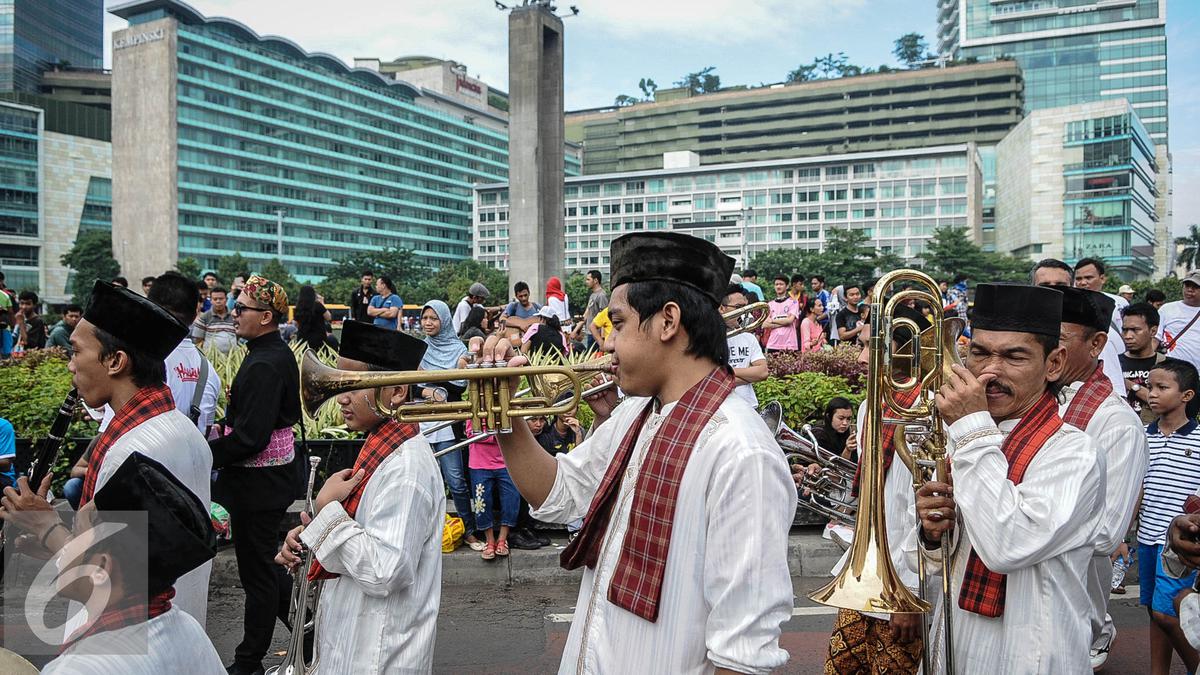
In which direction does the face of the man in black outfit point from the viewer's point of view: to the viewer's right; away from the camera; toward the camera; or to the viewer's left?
to the viewer's left

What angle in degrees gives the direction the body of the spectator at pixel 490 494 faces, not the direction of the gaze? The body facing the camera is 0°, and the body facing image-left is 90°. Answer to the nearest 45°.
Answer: approximately 0°

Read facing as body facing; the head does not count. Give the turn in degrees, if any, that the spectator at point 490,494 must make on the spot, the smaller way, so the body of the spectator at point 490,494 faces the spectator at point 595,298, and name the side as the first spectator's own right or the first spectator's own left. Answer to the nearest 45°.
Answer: approximately 180°

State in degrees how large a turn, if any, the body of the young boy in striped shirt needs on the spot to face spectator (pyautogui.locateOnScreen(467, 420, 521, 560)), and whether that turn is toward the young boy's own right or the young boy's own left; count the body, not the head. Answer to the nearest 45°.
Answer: approximately 45° to the young boy's own right

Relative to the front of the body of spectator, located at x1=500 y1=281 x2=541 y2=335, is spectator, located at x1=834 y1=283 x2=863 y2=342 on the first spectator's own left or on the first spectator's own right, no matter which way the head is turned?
on the first spectator's own left

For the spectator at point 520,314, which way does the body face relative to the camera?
toward the camera

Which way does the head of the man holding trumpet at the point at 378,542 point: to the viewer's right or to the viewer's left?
to the viewer's left

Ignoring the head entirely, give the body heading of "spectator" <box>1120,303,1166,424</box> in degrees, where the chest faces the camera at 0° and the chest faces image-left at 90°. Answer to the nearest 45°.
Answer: approximately 45°

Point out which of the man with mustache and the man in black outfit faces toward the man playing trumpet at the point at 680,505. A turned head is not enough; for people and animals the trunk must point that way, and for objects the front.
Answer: the man with mustache

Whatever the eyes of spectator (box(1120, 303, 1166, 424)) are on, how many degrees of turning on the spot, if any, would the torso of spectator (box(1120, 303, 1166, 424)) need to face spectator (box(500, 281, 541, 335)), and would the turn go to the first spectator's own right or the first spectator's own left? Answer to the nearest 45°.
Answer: approximately 45° to the first spectator's own right

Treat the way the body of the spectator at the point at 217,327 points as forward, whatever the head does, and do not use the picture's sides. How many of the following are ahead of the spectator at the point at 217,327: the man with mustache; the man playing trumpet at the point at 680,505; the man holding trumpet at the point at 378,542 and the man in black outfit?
4

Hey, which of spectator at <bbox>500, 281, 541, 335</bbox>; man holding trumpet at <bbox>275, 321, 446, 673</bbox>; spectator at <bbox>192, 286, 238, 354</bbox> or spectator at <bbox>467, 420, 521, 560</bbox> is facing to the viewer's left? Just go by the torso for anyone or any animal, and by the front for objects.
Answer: the man holding trumpet

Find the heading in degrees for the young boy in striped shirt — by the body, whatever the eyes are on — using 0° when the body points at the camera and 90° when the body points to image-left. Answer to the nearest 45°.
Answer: approximately 45°

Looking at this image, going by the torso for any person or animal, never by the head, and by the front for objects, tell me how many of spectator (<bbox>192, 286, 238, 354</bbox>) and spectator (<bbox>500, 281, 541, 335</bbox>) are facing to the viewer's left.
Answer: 0

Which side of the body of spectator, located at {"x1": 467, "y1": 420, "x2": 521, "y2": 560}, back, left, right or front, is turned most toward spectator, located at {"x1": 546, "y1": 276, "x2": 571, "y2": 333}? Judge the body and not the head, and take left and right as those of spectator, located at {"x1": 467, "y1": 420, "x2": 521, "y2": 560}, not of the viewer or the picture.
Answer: back

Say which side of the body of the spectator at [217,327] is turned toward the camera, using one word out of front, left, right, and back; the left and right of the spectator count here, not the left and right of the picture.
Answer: front
